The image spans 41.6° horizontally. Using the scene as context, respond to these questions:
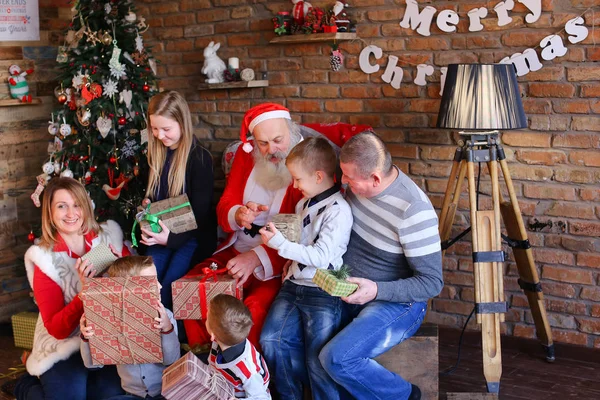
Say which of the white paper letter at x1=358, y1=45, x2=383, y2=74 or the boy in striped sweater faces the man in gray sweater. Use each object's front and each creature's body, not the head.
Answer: the white paper letter

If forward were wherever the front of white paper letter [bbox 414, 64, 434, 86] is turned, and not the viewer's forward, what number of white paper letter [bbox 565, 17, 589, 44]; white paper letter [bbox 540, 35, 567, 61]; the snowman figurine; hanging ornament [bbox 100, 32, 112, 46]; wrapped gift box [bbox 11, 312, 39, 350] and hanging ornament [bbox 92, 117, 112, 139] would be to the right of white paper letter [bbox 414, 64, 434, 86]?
4

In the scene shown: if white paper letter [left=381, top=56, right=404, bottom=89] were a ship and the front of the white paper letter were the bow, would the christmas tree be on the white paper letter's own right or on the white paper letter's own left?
on the white paper letter's own right

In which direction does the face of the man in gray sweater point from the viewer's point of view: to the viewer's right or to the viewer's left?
to the viewer's left

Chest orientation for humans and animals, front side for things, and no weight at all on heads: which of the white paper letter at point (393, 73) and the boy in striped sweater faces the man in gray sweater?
the white paper letter

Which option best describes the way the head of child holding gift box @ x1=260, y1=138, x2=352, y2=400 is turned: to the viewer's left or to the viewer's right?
to the viewer's left

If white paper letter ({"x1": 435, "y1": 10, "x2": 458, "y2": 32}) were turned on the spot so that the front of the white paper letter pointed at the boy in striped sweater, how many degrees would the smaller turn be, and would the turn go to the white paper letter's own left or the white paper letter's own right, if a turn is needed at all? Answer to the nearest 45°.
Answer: approximately 45° to the white paper letter's own right

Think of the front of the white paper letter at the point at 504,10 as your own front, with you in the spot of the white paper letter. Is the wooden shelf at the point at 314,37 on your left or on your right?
on your right
